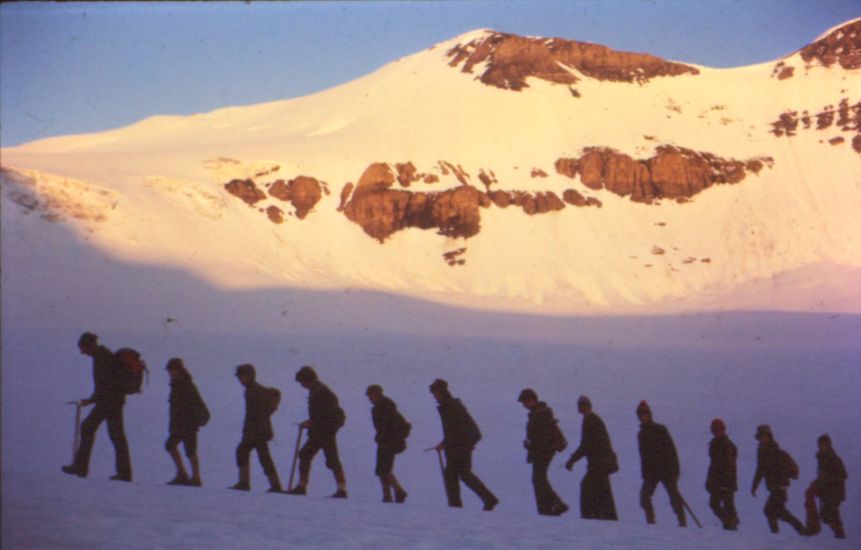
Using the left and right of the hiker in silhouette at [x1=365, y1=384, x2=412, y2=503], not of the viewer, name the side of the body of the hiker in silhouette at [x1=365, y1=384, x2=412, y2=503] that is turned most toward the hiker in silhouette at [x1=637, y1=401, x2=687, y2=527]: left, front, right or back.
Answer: back

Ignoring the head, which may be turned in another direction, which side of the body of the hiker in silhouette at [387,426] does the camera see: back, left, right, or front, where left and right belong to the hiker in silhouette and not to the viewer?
left

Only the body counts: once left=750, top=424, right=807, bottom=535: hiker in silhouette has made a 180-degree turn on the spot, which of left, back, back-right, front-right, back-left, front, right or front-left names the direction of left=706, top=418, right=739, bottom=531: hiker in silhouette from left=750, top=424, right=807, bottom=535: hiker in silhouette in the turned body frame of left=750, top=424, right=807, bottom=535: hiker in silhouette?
back-right

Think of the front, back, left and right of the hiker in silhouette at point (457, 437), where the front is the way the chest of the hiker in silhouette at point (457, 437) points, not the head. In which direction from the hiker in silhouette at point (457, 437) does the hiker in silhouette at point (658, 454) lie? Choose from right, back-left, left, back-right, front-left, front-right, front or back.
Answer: back

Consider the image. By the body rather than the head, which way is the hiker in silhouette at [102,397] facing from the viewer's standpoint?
to the viewer's left

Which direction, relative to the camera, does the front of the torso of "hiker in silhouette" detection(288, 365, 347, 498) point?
to the viewer's left

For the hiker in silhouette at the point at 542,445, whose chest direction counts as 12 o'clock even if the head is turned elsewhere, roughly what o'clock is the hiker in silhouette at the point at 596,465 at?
the hiker in silhouette at the point at 596,465 is roughly at 6 o'clock from the hiker in silhouette at the point at 542,445.

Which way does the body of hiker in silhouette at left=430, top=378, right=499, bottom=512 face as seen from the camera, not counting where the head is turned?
to the viewer's left

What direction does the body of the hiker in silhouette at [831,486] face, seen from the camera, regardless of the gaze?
to the viewer's left

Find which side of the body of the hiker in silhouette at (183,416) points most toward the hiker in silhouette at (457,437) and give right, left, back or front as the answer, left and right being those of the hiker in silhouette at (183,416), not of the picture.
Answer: back

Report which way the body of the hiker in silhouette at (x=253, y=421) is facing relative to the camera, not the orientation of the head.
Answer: to the viewer's left

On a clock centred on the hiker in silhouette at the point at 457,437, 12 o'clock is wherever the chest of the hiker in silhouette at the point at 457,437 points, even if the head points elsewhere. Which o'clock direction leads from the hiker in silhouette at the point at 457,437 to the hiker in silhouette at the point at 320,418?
the hiker in silhouette at the point at 320,418 is roughly at 12 o'clock from the hiker in silhouette at the point at 457,437.

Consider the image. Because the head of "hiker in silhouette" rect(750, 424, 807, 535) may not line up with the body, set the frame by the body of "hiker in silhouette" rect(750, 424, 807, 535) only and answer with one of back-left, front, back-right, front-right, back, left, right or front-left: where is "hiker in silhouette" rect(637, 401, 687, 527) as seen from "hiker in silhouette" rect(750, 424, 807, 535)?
front-left

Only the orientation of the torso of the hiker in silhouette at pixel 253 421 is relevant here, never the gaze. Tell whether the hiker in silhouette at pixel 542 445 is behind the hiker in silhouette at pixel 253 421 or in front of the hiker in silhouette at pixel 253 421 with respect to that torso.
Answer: behind

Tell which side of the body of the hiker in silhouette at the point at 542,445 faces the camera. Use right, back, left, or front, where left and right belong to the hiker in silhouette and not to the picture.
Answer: left

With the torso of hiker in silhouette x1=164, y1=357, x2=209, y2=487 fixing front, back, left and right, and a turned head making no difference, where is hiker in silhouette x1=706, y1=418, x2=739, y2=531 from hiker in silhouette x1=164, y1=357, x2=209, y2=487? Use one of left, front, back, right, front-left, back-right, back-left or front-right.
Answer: back

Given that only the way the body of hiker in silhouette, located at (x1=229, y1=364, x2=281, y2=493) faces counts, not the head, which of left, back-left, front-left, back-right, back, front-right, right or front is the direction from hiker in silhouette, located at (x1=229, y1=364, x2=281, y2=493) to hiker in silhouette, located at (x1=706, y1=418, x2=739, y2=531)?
back

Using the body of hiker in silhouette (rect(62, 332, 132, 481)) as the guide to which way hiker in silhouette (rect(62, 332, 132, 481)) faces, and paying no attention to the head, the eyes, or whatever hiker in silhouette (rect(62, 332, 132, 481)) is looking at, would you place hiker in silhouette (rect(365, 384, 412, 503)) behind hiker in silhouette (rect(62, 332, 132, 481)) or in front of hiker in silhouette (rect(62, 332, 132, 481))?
behind
